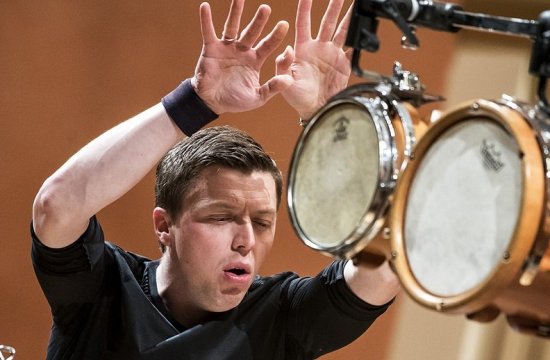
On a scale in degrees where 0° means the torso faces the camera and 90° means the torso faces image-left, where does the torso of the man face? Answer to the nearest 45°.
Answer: approximately 315°

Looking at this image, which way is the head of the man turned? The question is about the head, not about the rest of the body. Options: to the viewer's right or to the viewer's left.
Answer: to the viewer's right
